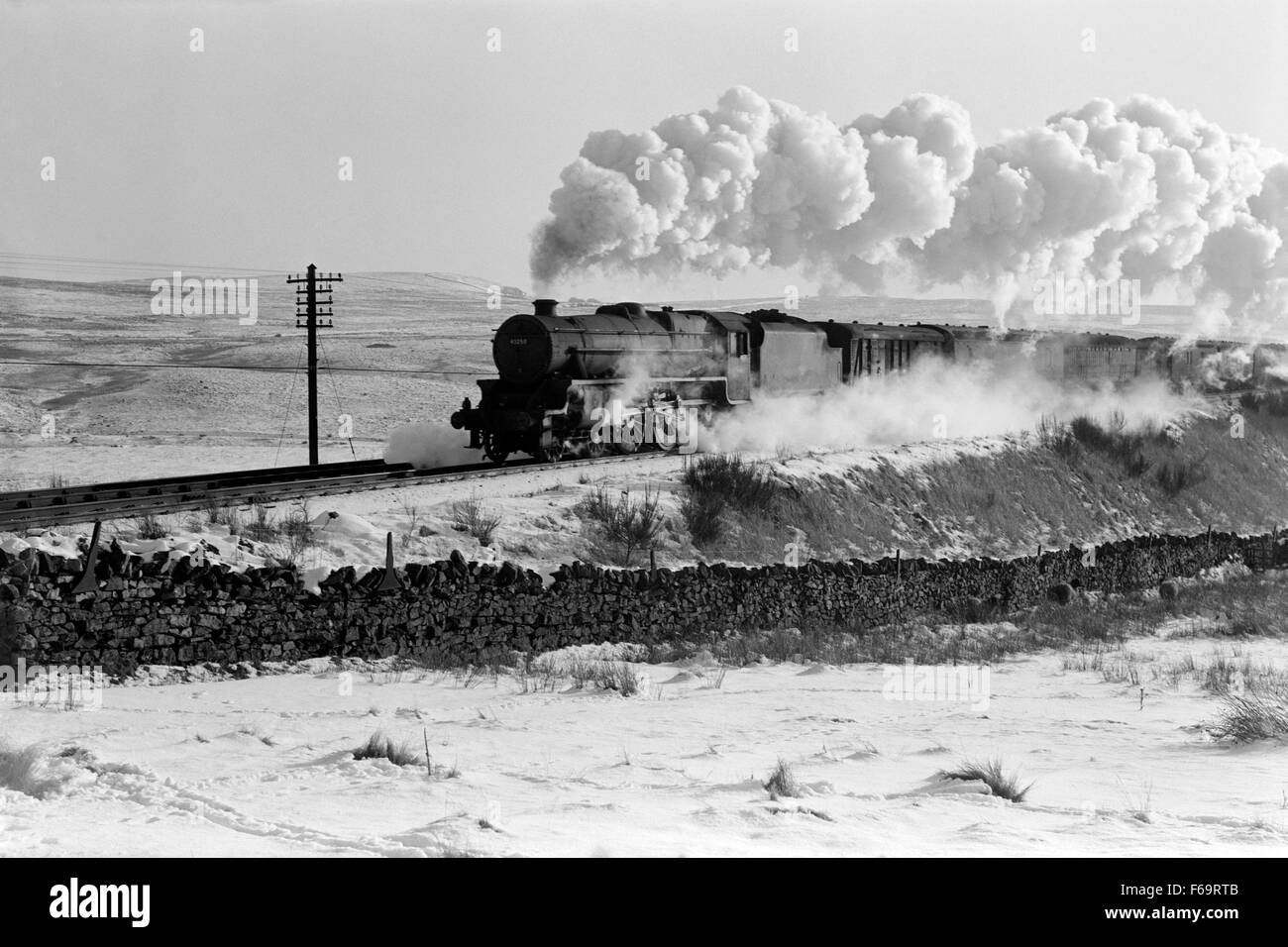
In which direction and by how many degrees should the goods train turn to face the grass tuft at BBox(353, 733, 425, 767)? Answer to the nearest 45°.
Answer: approximately 45° to its left

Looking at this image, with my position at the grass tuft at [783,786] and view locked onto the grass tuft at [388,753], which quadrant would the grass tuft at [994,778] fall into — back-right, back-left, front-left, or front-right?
back-right

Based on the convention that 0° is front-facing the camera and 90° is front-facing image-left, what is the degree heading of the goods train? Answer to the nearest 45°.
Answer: approximately 45°

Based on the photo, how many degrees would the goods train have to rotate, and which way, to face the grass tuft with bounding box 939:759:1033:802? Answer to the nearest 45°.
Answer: approximately 45° to its left

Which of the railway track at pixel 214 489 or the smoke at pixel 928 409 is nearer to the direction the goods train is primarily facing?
the railway track
